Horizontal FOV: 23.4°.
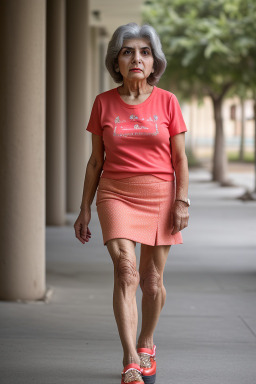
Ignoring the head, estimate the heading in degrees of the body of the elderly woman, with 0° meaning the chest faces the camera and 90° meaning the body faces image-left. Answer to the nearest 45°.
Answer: approximately 0°

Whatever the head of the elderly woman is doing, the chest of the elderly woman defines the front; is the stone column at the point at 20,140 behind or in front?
behind

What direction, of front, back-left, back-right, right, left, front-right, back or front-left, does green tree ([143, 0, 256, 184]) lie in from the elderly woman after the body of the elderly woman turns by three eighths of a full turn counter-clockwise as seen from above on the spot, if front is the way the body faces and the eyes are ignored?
front-left

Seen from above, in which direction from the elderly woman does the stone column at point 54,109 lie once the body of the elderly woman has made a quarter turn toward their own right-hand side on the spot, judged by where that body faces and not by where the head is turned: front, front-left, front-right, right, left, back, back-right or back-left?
right

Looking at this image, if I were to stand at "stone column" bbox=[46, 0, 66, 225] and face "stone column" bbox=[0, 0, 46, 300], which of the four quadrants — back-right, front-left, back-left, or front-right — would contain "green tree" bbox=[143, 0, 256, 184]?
back-left

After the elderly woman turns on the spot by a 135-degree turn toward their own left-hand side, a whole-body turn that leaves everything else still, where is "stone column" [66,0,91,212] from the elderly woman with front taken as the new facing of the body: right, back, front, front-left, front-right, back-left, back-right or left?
front-left

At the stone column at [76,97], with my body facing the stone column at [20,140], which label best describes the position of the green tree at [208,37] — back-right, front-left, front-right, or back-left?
back-left
